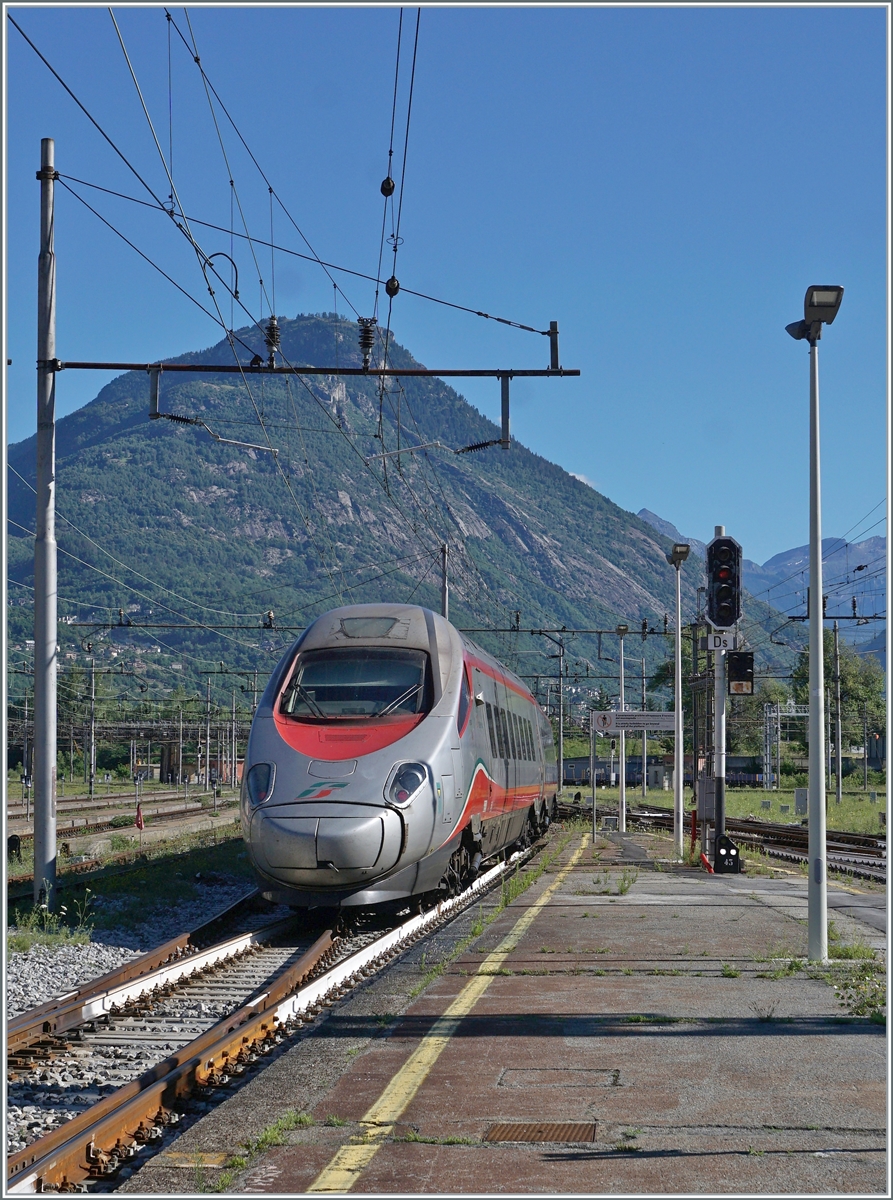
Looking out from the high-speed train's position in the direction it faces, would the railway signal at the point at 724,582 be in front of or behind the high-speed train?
behind

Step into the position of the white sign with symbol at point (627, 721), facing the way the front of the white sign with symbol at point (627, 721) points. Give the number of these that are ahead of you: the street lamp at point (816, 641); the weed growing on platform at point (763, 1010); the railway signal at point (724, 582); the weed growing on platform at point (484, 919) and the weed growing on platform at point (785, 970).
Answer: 5

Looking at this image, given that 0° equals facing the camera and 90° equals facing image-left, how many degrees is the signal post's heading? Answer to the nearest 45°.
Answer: approximately 0°

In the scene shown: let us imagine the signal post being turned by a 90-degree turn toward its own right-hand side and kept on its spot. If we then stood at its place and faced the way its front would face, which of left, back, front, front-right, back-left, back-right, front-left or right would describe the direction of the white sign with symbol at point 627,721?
right

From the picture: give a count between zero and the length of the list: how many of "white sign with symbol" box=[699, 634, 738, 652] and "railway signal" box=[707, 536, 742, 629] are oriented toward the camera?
2

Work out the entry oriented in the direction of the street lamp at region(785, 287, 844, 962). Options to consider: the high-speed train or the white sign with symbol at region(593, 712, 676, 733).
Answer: the white sign with symbol

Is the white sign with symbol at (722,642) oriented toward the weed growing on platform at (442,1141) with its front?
yes

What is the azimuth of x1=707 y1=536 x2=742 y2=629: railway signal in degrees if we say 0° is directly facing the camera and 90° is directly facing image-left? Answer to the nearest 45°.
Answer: approximately 0°
